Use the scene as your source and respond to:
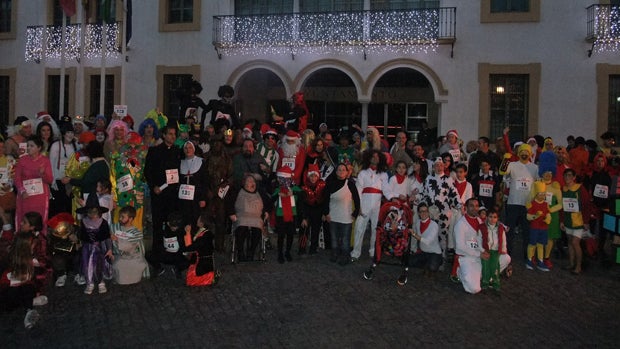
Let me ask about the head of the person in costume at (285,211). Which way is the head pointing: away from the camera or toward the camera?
toward the camera

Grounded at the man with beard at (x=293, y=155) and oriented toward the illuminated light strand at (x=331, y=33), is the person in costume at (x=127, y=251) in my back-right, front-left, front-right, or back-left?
back-left

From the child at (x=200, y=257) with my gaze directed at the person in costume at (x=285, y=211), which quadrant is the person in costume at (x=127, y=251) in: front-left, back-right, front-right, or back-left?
back-left

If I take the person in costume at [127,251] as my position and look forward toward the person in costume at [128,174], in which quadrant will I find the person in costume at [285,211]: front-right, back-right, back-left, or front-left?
front-right

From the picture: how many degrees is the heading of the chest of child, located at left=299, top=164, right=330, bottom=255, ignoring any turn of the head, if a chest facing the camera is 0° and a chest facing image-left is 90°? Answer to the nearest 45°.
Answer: approximately 0°

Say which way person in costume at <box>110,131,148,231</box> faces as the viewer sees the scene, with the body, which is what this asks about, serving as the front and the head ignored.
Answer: toward the camera

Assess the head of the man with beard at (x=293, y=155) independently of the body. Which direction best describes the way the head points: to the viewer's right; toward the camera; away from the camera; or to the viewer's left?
toward the camera

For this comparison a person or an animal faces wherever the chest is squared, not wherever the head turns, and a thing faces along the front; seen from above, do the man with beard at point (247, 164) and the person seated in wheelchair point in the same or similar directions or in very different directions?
same or similar directions

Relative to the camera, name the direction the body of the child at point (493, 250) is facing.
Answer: toward the camera

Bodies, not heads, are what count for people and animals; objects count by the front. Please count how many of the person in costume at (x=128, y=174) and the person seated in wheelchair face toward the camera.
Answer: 2
